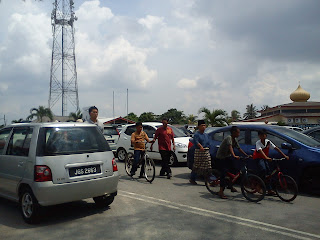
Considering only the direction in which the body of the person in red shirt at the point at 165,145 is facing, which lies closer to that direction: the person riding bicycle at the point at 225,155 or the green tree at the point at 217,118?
the person riding bicycle

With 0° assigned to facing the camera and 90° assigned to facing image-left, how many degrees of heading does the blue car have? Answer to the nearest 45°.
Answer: approximately 315°

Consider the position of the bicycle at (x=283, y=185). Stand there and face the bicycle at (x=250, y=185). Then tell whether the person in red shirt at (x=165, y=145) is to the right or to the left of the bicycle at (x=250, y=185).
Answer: right

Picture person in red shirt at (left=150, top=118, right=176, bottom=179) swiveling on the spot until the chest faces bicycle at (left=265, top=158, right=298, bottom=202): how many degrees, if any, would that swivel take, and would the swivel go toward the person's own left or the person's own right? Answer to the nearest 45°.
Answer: approximately 45° to the person's own left

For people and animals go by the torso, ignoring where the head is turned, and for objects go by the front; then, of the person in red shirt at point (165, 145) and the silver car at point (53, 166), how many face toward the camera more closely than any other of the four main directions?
1
